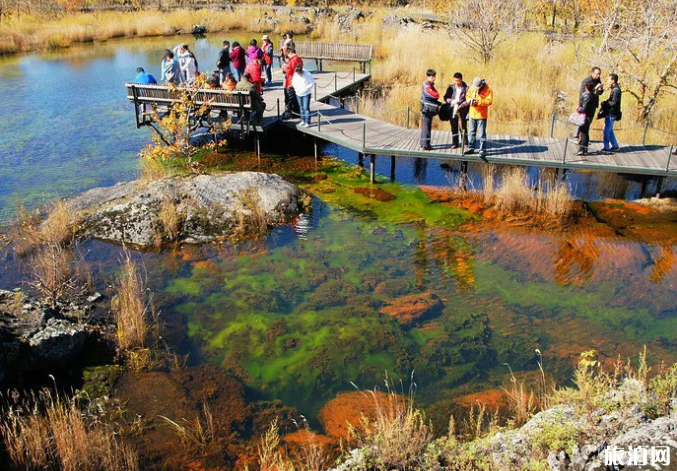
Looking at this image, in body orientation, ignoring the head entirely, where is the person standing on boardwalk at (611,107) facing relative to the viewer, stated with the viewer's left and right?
facing to the left of the viewer

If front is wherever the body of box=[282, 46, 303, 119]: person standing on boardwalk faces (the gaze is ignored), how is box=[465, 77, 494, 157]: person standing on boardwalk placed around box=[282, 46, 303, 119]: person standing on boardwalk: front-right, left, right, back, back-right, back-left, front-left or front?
back-left

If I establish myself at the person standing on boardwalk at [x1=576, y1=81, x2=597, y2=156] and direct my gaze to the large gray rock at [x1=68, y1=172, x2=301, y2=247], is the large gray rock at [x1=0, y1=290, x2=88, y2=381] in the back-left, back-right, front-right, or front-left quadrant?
front-left

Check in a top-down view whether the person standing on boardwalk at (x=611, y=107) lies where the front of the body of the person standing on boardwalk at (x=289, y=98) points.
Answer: no

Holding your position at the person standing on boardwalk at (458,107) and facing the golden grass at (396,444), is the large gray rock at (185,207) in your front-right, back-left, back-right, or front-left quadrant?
front-right

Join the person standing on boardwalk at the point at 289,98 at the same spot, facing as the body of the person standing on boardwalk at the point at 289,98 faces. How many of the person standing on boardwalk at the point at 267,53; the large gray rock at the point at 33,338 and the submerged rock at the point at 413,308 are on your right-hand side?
1

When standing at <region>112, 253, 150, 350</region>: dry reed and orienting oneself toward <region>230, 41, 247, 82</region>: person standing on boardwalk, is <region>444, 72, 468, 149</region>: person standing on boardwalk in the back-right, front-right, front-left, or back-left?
front-right

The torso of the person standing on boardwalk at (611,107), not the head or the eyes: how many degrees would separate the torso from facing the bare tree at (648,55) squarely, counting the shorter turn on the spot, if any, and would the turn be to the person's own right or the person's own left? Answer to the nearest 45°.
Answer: approximately 90° to the person's own right

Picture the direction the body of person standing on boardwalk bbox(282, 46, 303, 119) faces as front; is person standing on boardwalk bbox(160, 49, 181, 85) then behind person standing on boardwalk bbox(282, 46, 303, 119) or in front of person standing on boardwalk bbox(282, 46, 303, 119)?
in front
